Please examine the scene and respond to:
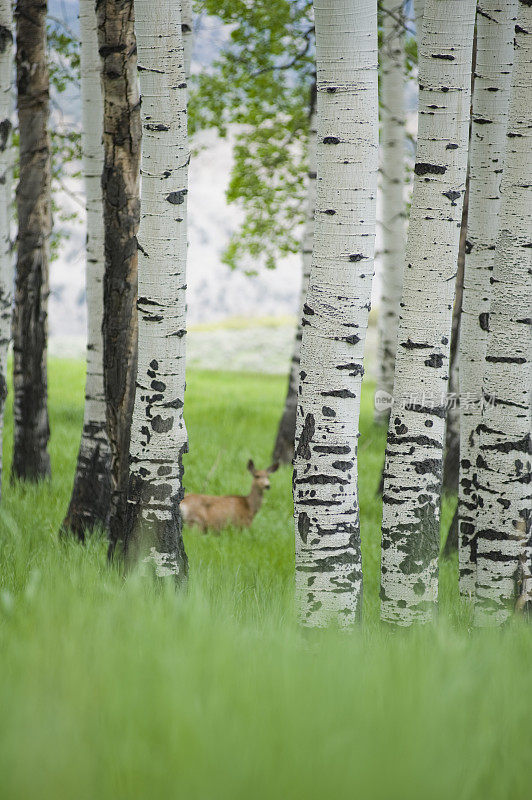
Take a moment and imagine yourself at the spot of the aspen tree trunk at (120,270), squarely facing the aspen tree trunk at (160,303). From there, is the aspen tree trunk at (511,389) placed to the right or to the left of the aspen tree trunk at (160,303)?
left

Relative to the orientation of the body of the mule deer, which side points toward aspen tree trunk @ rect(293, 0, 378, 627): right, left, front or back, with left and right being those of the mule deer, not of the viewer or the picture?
right

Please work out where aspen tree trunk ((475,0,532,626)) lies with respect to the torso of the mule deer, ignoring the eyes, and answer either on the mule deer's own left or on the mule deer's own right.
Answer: on the mule deer's own right

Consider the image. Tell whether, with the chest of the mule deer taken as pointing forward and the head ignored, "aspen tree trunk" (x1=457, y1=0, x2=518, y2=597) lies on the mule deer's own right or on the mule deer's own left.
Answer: on the mule deer's own right

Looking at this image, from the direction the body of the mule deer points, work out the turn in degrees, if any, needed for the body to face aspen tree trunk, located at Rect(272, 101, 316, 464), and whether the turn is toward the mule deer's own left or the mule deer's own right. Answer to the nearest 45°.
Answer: approximately 90° to the mule deer's own left

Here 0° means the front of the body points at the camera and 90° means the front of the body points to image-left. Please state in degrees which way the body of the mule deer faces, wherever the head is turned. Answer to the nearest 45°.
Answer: approximately 270°
